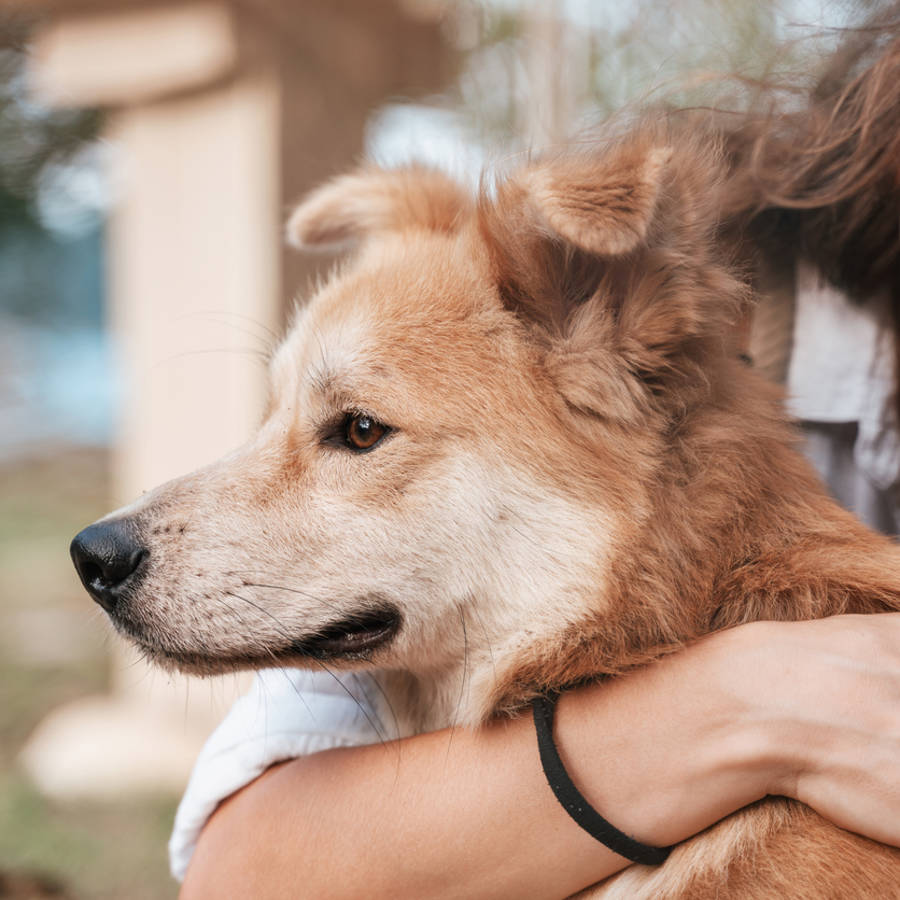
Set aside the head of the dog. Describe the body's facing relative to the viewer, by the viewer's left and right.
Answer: facing to the left of the viewer

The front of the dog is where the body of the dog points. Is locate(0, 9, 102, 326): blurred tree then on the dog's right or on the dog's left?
on the dog's right
